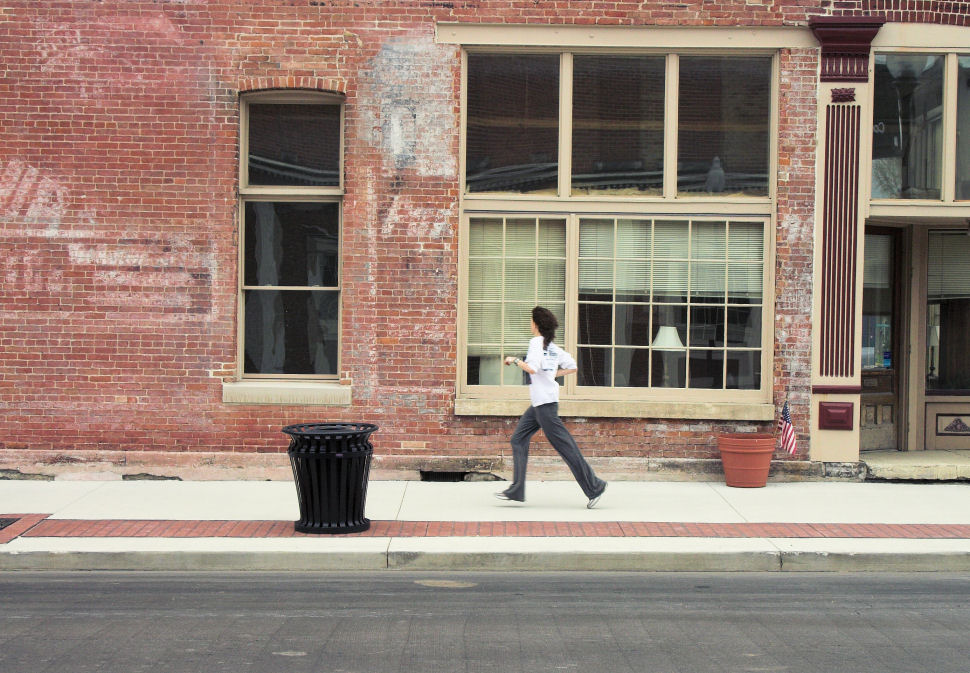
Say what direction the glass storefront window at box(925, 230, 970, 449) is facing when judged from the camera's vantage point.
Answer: facing the viewer

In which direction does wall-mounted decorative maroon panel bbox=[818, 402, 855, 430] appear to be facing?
toward the camera

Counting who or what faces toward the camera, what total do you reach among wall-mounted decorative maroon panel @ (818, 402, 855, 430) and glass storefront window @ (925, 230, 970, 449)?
2

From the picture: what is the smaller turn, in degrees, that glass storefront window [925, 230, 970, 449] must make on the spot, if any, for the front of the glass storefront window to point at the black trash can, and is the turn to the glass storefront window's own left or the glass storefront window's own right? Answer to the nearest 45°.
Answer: approximately 45° to the glass storefront window's own right

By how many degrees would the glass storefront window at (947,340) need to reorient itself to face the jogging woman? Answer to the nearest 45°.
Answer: approximately 45° to its right

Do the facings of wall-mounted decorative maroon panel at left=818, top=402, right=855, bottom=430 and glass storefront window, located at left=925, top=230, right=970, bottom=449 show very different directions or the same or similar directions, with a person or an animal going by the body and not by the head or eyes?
same or similar directions

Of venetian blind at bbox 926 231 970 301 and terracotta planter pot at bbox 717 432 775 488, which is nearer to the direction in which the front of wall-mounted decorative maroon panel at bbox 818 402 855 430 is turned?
the terracotta planter pot

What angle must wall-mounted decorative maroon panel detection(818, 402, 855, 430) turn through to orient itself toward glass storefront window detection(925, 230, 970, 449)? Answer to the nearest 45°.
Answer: approximately 135° to its left

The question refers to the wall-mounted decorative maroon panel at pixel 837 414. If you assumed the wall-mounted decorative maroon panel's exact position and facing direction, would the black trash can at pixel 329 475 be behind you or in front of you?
in front

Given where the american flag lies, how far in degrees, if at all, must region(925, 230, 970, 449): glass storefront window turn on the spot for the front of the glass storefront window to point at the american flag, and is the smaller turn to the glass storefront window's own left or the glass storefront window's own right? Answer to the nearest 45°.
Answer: approximately 45° to the glass storefront window's own right
